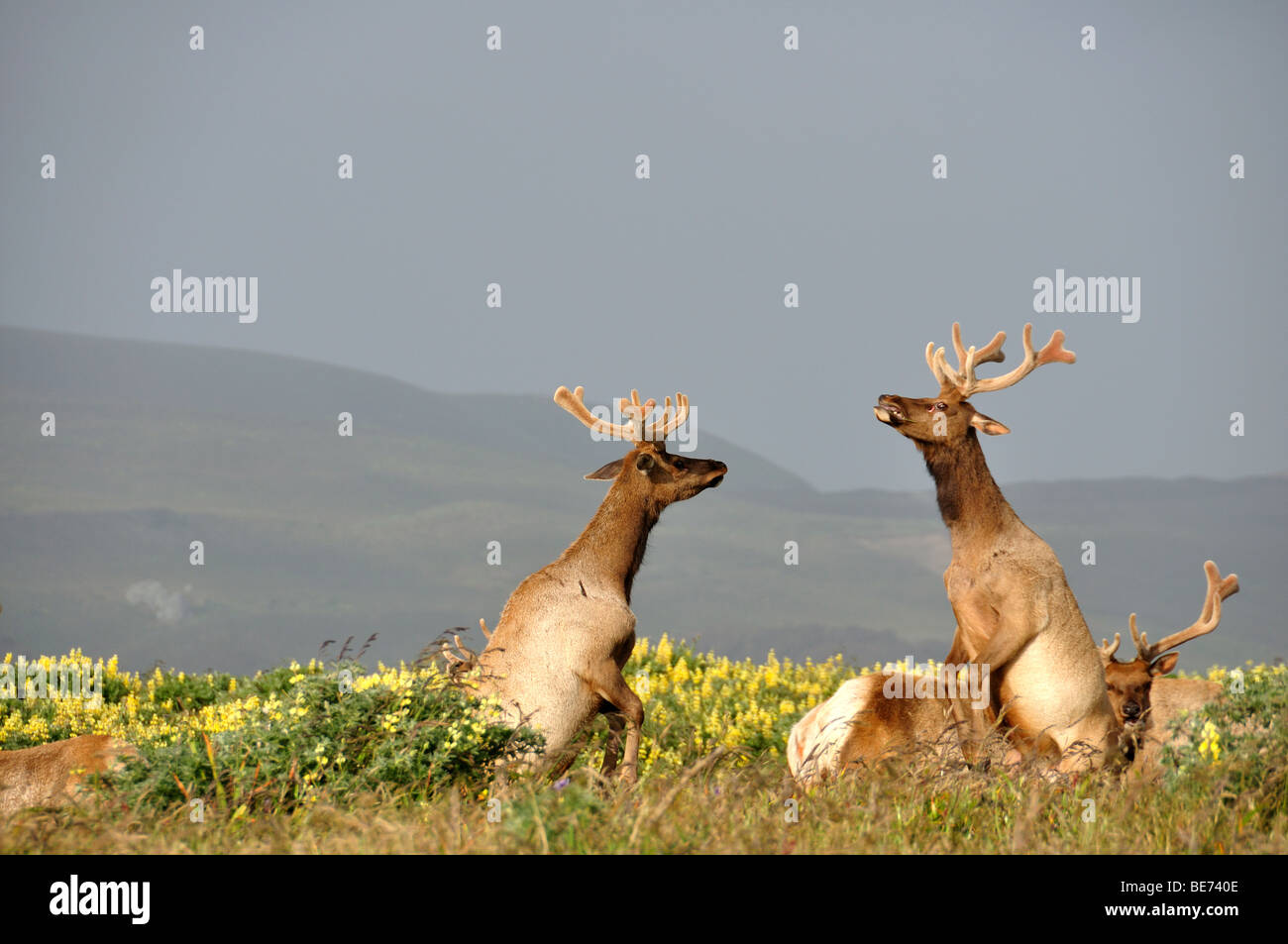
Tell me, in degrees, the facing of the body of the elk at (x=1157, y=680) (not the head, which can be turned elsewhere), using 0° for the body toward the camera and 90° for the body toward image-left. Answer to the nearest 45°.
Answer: approximately 45°

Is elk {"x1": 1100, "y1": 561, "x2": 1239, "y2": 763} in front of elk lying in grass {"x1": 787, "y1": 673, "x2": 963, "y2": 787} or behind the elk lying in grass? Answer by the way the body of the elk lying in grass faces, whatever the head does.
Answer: in front

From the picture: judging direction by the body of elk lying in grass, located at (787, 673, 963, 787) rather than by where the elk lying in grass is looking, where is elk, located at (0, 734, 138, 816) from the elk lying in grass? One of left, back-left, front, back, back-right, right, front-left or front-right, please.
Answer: back-left

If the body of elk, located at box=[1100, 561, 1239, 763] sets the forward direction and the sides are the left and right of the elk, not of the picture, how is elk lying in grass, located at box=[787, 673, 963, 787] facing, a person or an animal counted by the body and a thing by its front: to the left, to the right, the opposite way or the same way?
the opposite way

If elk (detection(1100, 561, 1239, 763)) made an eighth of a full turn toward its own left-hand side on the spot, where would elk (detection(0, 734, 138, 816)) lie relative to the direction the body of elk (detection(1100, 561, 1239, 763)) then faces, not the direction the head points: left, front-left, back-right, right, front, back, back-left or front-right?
front-right

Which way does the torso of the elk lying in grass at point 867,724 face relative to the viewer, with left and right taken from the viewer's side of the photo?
facing away from the viewer and to the right of the viewer

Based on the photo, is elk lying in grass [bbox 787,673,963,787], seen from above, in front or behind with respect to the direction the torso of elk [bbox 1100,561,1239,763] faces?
in front
